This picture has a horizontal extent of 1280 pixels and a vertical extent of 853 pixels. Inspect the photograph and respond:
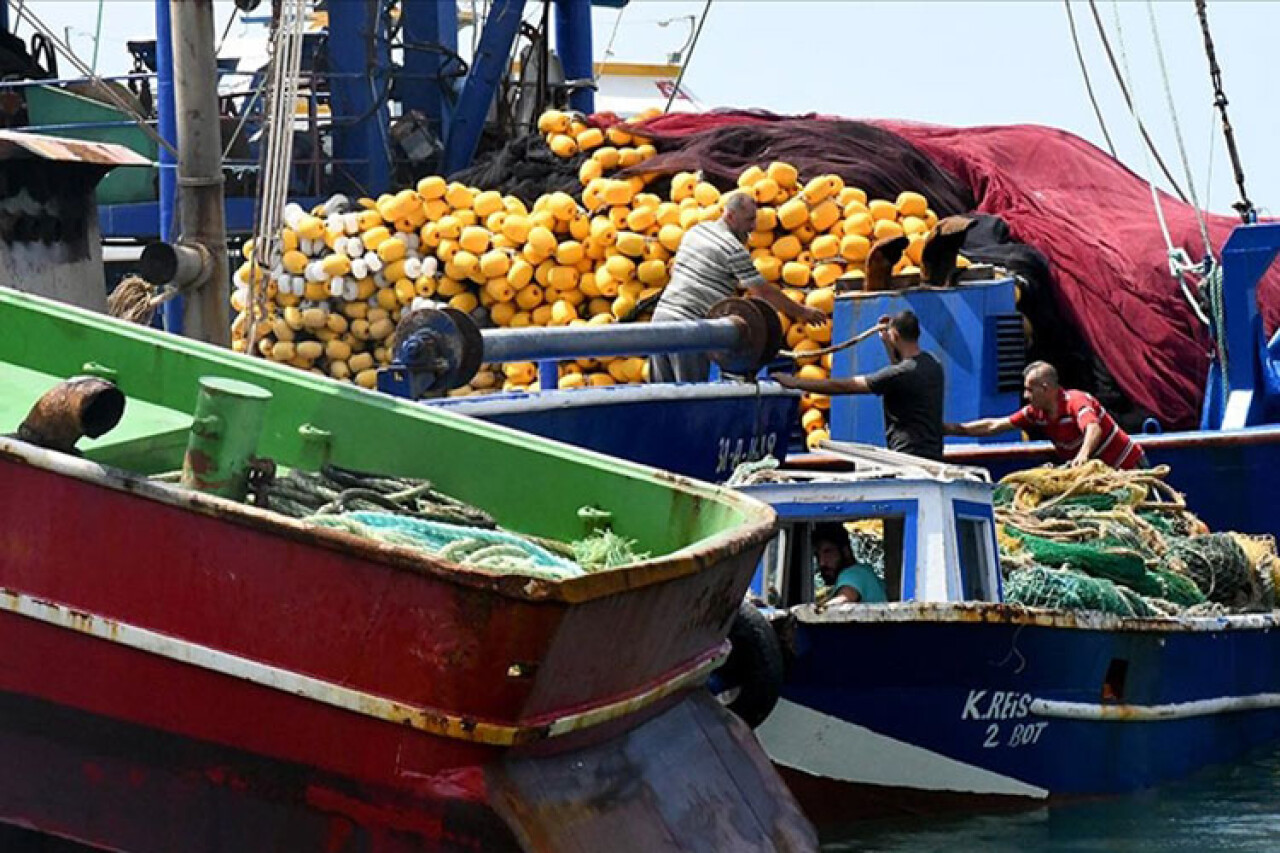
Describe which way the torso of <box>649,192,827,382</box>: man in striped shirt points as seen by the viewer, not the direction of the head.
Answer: to the viewer's right

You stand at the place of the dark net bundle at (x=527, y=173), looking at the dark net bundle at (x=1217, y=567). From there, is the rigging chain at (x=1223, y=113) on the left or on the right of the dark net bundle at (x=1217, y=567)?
left

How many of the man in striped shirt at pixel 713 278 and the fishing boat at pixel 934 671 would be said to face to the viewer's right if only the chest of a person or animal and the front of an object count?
1

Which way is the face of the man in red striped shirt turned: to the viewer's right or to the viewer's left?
to the viewer's left

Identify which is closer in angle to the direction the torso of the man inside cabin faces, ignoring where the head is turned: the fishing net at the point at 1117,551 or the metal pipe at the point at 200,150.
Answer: the metal pipe

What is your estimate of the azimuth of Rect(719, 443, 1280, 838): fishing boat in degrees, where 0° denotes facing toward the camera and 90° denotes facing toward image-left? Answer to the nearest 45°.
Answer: approximately 45°

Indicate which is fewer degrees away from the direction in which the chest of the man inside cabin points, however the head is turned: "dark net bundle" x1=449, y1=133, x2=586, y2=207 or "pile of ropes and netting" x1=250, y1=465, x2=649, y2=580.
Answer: the pile of ropes and netting

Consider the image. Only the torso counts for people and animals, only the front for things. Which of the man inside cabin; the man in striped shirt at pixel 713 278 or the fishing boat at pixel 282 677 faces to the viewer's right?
the man in striped shirt

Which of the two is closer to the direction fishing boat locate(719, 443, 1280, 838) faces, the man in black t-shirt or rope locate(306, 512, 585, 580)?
the rope
